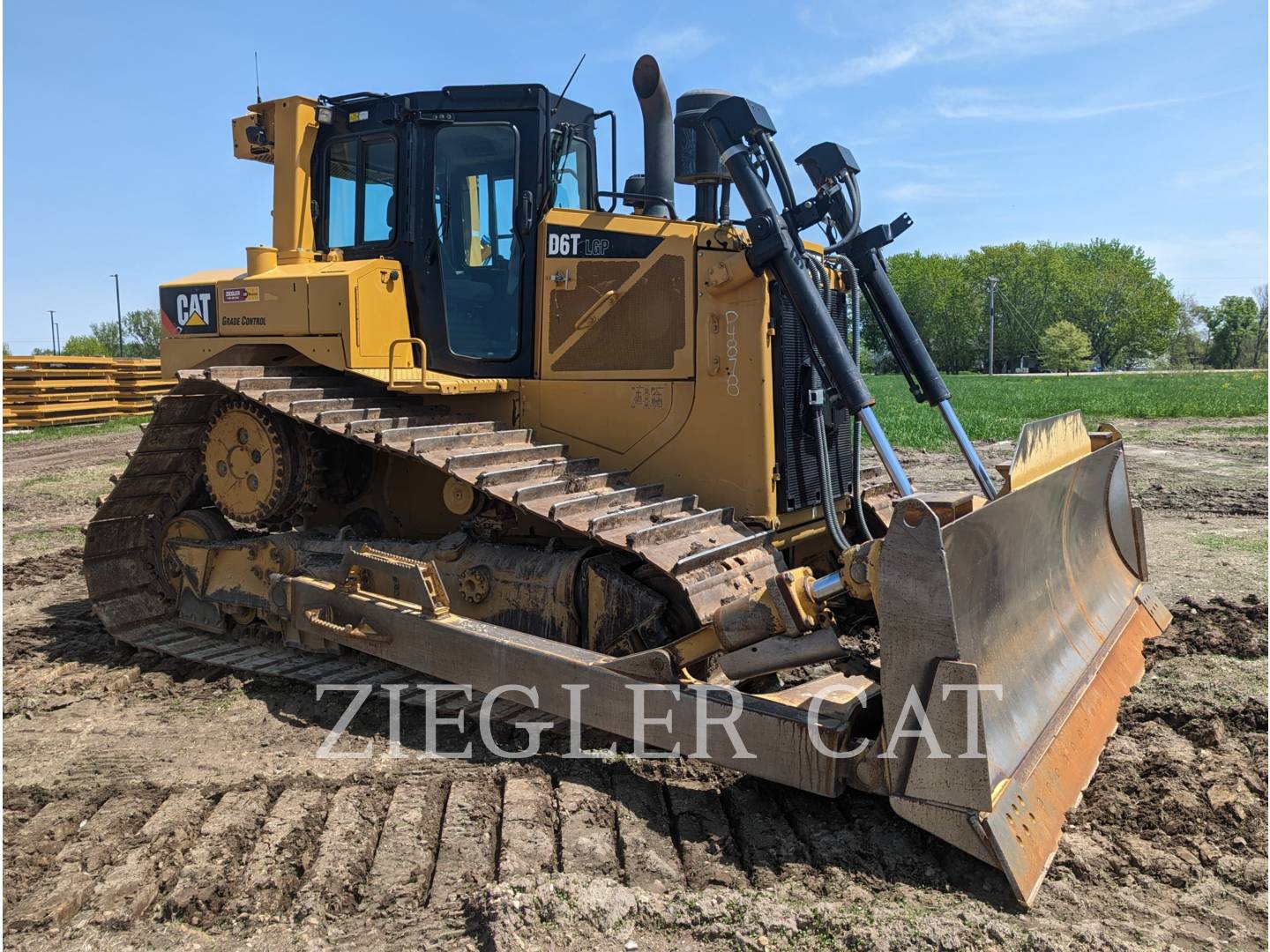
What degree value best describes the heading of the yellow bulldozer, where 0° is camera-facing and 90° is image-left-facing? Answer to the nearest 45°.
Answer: approximately 315°
